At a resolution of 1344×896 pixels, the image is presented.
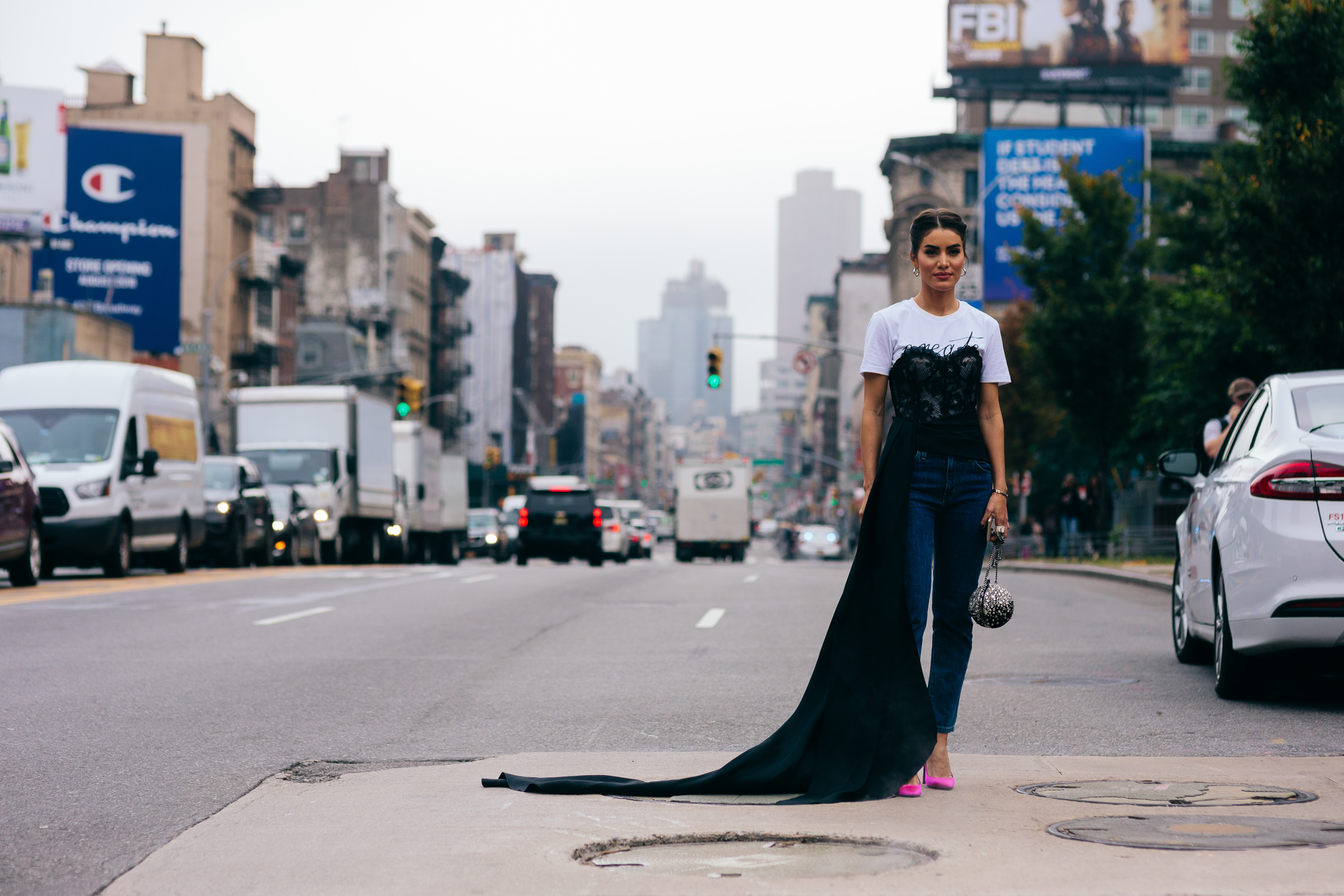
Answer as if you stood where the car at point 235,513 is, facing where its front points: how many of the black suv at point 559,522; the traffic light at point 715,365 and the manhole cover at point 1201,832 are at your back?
2

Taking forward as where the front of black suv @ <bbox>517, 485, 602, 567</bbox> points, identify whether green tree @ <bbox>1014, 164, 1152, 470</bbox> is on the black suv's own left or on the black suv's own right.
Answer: on the black suv's own right

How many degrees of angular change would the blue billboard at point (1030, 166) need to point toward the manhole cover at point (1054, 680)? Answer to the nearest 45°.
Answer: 0° — it already faces it

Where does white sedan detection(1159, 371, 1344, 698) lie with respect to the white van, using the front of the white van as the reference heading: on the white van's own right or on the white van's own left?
on the white van's own left

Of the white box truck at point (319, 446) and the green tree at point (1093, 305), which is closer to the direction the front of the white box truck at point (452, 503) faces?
the white box truck

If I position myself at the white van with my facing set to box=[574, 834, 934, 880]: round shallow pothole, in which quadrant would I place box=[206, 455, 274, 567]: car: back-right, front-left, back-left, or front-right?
back-left

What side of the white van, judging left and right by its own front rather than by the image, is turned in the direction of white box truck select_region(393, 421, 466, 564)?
back

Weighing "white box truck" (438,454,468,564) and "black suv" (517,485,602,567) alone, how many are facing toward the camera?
1

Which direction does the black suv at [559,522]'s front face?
away from the camera
